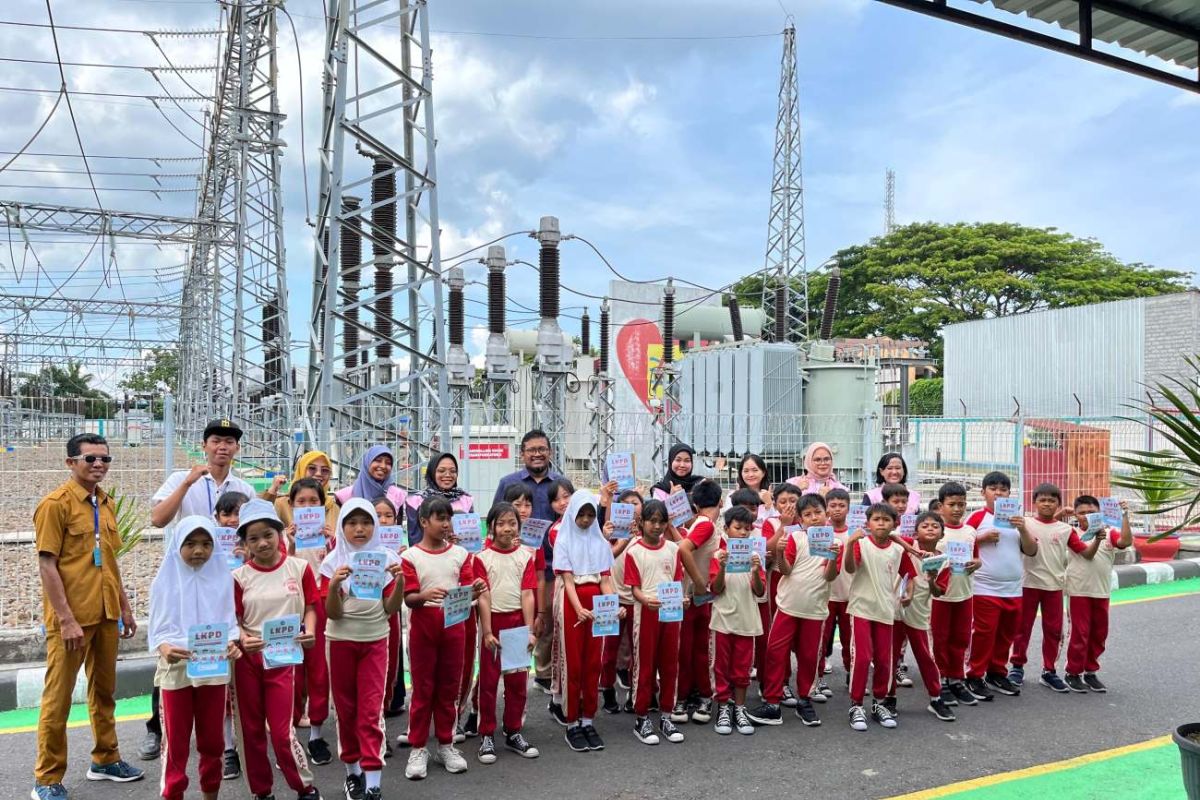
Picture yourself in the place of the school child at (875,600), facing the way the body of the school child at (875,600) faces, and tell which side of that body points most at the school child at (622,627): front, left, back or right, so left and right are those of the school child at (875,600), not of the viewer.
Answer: right

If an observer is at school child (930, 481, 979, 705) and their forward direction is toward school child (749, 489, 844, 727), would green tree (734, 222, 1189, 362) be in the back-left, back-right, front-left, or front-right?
back-right

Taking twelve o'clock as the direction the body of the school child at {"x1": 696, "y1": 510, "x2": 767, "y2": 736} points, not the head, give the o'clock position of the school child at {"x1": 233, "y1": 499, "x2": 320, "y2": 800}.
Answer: the school child at {"x1": 233, "y1": 499, "x2": 320, "y2": 800} is roughly at 2 o'clock from the school child at {"x1": 696, "y1": 510, "x2": 767, "y2": 736}.

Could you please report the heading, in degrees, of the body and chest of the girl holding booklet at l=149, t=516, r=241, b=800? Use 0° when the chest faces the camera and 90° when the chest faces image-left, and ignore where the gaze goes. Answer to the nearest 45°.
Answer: approximately 0°

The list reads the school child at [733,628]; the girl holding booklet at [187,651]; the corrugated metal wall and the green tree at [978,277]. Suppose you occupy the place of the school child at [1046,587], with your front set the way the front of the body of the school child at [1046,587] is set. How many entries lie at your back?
2

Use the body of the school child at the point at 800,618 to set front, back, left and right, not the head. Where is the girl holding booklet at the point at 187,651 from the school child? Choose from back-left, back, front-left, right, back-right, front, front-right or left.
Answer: front-right

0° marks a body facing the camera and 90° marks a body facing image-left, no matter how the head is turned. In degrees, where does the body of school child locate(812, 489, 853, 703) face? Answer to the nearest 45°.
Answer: approximately 0°

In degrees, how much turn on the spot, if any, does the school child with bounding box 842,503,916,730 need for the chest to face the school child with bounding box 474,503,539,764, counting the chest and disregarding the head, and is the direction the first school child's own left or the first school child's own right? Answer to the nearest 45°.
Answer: approximately 45° to the first school child's own right
